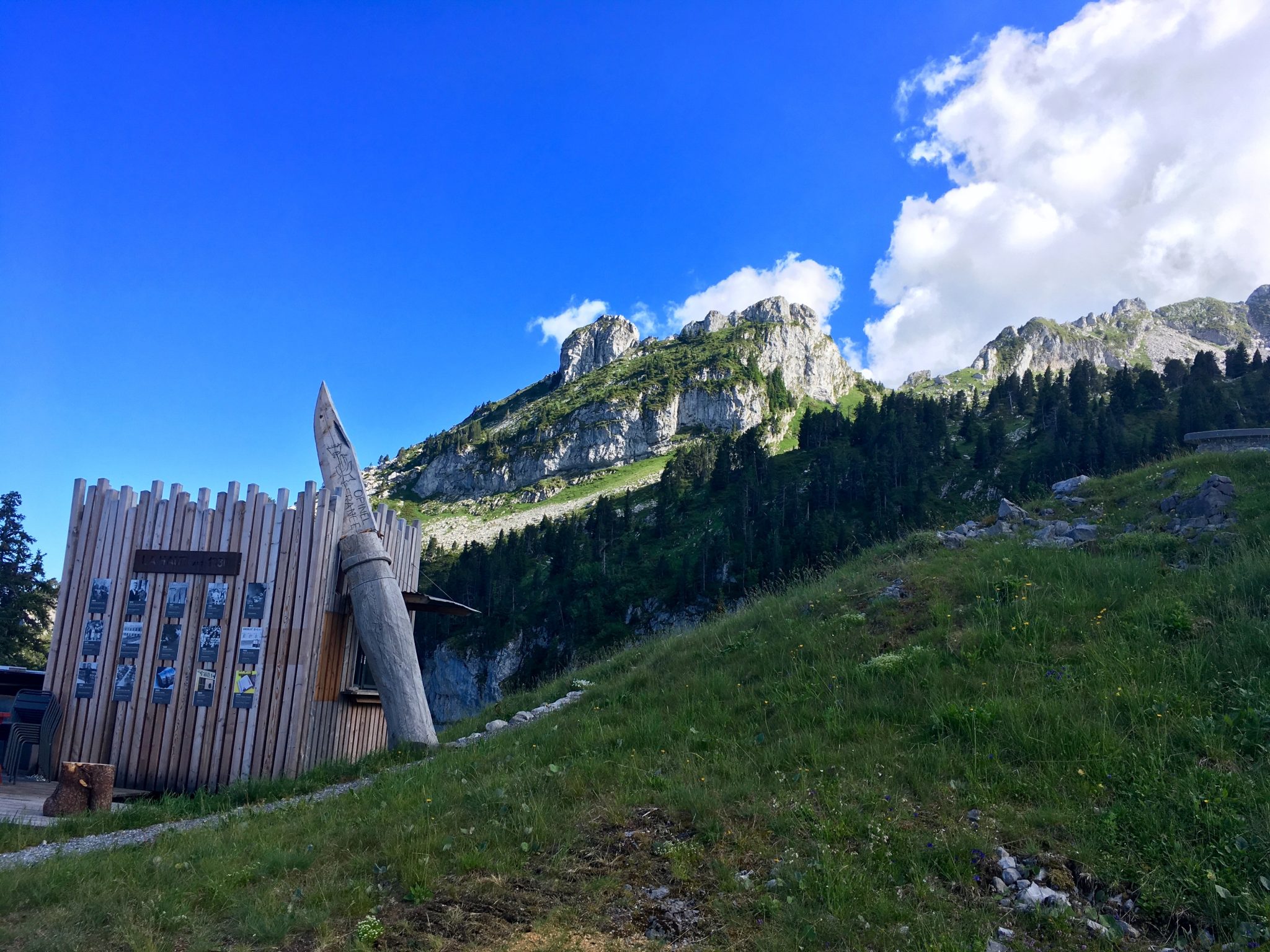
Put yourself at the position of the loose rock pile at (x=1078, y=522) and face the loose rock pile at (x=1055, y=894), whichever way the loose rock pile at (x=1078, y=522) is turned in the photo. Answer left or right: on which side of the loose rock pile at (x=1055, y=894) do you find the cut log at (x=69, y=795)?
right

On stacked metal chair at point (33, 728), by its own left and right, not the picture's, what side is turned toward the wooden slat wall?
back

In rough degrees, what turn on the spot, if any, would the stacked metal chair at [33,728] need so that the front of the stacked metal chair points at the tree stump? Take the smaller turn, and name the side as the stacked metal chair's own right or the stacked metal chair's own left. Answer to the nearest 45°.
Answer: approximately 45° to the stacked metal chair's own left

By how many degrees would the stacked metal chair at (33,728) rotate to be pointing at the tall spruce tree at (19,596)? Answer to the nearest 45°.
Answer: approximately 135° to its right

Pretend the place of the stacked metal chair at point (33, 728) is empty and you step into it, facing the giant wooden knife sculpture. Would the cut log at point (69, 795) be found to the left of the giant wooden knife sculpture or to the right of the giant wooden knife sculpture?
right

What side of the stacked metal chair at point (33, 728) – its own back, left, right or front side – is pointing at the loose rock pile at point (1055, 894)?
left

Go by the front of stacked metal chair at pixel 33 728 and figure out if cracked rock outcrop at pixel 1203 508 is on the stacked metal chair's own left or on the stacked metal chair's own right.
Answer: on the stacked metal chair's own left

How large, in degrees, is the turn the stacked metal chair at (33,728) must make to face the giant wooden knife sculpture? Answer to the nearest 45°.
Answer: approximately 90° to its left

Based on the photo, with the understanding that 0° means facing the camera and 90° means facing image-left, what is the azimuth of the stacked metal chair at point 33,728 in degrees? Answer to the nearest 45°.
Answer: approximately 45°

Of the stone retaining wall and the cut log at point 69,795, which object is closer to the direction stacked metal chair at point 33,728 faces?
the cut log
